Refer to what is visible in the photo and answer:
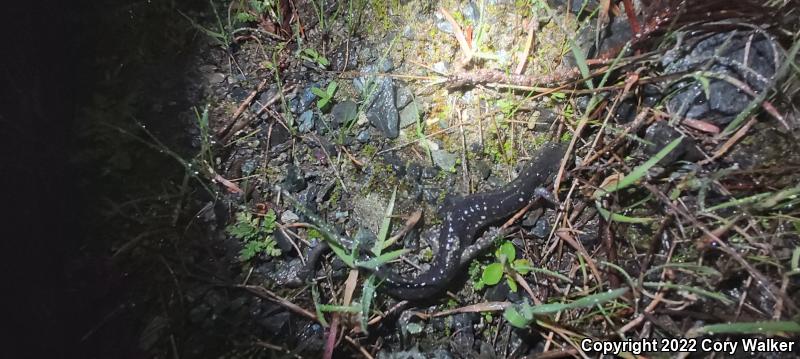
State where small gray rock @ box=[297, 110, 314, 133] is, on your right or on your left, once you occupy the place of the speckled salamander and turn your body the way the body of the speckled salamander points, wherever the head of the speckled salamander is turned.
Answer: on your left

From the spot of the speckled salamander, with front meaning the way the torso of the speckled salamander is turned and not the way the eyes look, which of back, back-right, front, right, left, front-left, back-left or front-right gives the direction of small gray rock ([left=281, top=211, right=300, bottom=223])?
back-left

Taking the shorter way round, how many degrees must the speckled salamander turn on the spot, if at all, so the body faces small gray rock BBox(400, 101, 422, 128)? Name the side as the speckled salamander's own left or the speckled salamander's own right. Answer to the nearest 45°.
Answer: approximately 90° to the speckled salamander's own left

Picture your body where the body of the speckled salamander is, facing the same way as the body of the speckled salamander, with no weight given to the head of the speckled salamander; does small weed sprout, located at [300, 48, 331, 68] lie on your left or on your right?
on your left

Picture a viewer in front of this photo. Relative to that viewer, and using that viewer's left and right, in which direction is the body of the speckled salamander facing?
facing away from the viewer and to the right of the viewer

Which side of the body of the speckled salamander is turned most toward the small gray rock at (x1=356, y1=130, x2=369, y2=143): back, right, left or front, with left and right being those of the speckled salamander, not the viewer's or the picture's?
left
